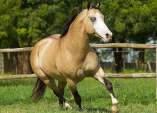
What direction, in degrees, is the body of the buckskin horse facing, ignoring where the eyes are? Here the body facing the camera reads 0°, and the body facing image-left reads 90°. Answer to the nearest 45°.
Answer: approximately 315°
